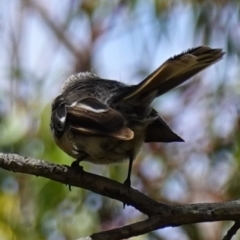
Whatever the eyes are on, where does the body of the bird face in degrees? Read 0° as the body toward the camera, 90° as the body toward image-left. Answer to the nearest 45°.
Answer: approximately 135°
